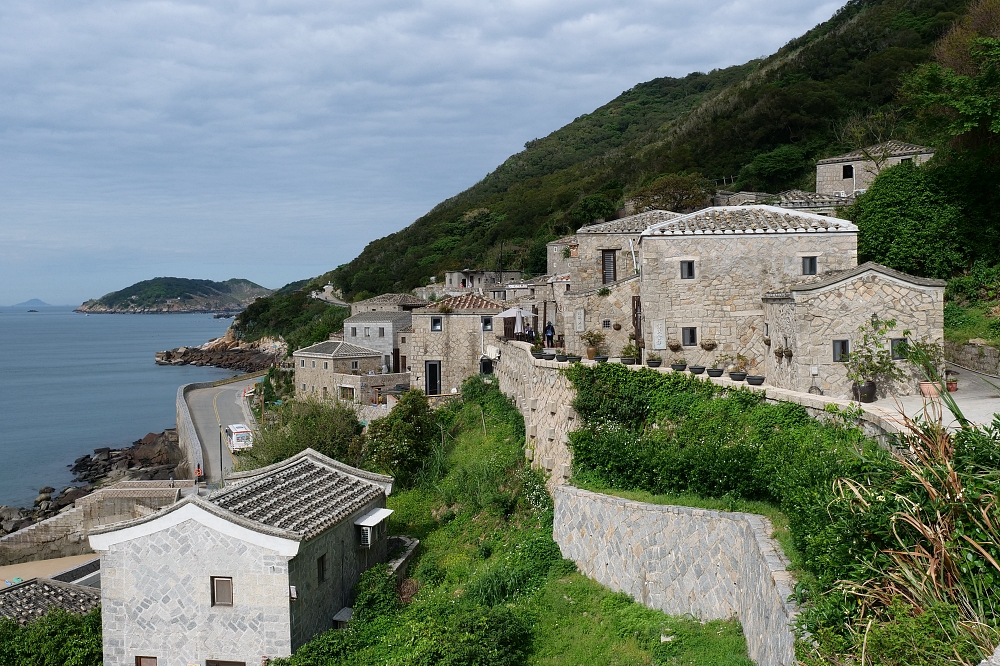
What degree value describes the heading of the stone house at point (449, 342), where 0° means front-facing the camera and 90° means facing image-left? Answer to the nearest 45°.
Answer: approximately 0°
